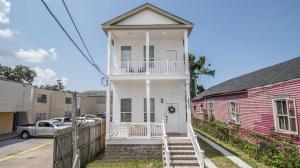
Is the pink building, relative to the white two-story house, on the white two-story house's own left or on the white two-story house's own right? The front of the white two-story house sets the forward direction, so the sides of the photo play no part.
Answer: on the white two-story house's own left

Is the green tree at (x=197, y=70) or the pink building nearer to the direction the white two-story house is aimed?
the pink building

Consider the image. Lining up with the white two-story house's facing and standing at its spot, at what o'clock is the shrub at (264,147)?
The shrub is roughly at 10 o'clock from the white two-story house.

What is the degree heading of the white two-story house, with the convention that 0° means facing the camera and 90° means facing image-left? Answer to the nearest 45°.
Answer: approximately 0°

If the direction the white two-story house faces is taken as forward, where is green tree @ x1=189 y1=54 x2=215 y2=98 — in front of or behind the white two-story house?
behind
